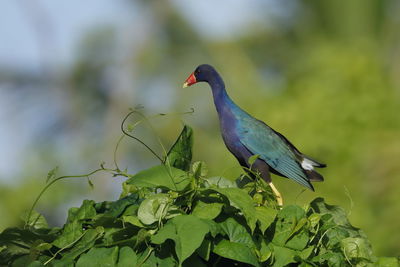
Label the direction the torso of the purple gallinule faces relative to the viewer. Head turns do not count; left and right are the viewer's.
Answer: facing to the left of the viewer
